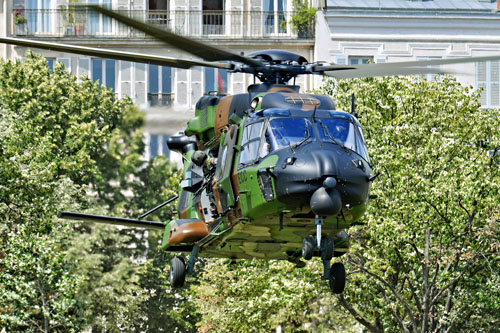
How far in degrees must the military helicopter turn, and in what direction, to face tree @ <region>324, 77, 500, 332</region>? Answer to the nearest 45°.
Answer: approximately 135° to its left

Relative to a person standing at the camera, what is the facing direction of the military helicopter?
facing the viewer and to the right of the viewer
